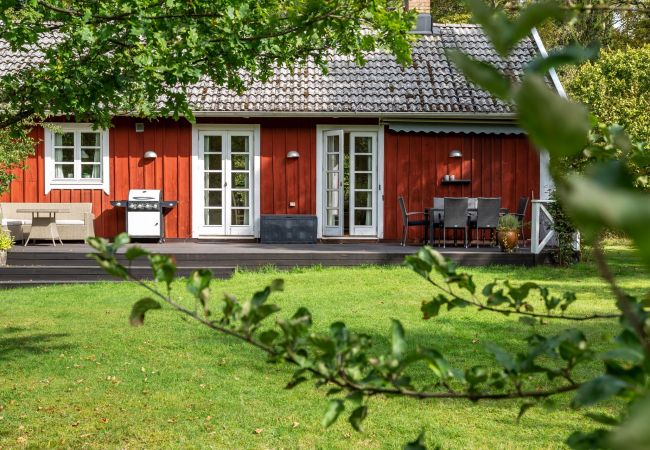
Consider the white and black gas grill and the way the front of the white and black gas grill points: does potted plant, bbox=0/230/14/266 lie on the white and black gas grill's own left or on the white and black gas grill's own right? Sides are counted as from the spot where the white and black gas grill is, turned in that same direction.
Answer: on the white and black gas grill's own right

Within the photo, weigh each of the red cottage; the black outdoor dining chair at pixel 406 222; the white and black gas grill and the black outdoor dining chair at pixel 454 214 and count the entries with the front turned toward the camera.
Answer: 2

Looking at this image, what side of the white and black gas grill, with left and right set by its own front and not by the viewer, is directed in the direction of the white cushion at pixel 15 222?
right

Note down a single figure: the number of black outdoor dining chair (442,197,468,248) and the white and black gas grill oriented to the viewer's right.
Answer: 0

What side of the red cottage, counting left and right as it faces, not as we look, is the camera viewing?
front

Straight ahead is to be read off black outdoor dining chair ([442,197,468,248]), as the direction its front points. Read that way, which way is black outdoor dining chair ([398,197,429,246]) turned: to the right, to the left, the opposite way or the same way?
to the right

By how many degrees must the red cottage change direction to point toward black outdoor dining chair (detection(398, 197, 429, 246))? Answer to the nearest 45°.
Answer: approximately 45° to its left

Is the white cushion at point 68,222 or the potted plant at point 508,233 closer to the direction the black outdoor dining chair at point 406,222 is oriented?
the potted plant

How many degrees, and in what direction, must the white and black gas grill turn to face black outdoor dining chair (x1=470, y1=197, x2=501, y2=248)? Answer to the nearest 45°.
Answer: approximately 90° to its left

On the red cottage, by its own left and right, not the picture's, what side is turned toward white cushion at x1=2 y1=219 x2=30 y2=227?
right

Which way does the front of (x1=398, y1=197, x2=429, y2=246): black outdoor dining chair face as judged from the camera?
facing to the right of the viewer

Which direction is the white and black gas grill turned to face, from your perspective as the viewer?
facing the viewer

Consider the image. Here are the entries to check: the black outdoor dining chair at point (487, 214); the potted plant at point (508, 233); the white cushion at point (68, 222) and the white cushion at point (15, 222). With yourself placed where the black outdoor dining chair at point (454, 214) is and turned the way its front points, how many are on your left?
2
